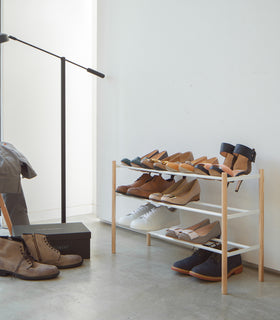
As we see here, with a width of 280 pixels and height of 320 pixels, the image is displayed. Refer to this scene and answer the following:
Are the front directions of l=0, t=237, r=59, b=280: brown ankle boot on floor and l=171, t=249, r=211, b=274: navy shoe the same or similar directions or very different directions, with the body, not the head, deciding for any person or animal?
very different directions

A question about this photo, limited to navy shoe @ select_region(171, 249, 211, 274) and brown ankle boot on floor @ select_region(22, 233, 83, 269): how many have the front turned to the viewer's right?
1

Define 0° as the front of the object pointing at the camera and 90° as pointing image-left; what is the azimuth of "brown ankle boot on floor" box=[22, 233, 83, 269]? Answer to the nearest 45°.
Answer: approximately 270°

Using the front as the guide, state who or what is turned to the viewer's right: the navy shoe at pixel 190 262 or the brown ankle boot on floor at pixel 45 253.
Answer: the brown ankle boot on floor

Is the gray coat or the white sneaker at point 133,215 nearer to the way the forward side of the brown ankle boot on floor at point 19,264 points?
the white sneaker

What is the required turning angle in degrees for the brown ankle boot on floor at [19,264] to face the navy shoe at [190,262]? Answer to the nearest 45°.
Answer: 0° — it already faces it

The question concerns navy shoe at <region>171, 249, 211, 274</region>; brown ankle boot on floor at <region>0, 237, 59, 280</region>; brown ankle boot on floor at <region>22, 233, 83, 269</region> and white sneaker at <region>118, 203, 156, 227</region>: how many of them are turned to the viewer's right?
2

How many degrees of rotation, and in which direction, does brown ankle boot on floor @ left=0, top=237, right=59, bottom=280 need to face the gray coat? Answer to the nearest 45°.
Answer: approximately 90° to its left

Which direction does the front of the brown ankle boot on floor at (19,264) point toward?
to the viewer's right
